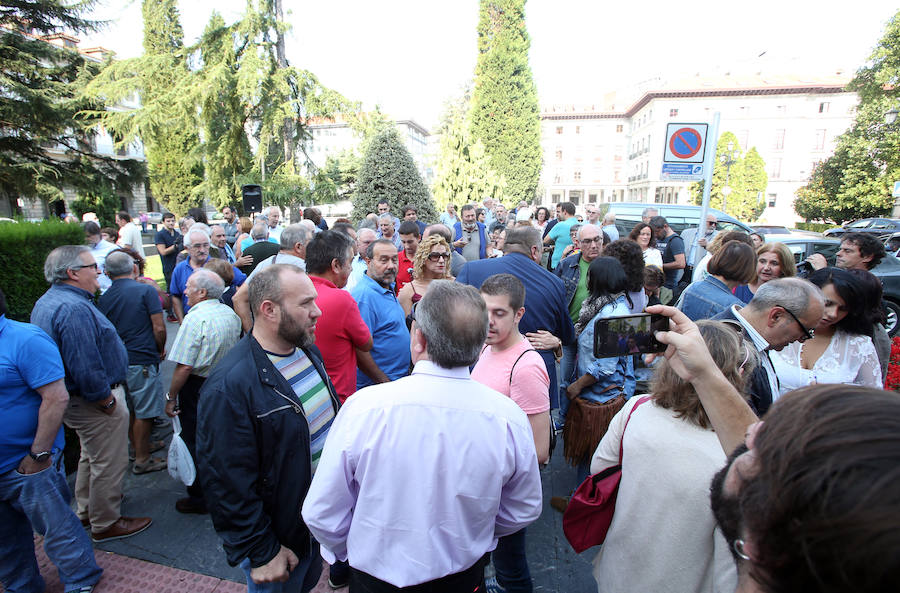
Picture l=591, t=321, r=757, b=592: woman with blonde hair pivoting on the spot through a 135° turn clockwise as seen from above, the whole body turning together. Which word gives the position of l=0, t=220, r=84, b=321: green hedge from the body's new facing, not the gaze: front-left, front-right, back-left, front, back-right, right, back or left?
back-right

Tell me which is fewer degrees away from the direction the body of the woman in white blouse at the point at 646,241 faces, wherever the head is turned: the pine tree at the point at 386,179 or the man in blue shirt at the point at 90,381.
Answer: the man in blue shirt

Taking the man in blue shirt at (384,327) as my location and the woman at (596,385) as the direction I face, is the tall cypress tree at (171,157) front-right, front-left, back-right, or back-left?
back-left

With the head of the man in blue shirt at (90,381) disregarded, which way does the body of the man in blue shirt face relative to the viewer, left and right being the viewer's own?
facing to the right of the viewer

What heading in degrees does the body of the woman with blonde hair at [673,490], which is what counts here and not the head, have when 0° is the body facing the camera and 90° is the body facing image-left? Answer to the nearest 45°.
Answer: approximately 180°

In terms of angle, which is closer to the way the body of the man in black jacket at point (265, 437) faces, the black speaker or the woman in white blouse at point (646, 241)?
the woman in white blouse

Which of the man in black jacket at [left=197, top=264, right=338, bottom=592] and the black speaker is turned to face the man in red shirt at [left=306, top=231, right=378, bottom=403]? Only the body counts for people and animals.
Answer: the black speaker

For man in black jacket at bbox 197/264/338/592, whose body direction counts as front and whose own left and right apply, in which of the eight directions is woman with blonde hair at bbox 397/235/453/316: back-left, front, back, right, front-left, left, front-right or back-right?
left

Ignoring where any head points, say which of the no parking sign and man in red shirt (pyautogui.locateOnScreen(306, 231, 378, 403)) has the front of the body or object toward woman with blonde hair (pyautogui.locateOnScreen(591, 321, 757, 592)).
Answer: the no parking sign

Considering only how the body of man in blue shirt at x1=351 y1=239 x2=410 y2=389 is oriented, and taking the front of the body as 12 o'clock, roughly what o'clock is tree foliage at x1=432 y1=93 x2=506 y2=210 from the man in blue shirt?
The tree foliage is roughly at 8 o'clock from the man in blue shirt.

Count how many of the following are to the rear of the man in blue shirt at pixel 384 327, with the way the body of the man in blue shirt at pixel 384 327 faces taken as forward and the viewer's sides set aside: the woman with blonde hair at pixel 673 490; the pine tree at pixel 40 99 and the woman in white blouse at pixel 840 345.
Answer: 1

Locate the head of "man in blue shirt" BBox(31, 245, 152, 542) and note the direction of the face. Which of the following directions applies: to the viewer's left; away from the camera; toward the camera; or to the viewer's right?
to the viewer's right

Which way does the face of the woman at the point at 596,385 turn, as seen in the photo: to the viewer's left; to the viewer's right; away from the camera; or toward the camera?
away from the camera
